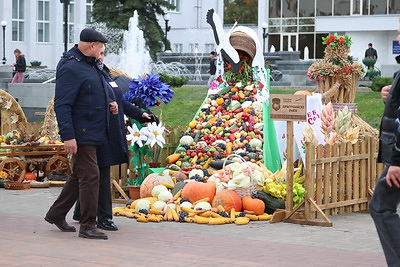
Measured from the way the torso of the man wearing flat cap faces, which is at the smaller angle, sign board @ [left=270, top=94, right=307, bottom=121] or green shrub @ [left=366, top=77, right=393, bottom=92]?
the sign board

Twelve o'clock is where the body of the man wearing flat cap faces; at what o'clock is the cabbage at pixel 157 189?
The cabbage is roughly at 10 o'clock from the man wearing flat cap.

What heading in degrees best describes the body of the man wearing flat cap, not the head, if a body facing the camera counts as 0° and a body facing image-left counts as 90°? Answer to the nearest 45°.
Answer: approximately 270°

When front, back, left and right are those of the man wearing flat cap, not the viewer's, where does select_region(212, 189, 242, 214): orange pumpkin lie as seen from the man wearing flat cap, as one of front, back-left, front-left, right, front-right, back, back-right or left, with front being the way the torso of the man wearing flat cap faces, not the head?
front-left

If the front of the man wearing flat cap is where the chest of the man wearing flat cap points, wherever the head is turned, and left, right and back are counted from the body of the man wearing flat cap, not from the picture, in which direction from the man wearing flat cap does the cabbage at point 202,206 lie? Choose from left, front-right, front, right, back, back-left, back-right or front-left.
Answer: front-left

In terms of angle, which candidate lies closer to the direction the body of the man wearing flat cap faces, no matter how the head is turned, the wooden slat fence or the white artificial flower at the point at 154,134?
the wooden slat fence

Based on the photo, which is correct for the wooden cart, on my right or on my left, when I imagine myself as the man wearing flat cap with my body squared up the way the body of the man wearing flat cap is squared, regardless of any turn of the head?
on my left

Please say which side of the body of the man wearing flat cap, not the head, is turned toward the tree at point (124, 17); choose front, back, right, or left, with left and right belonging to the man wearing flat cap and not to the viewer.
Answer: left

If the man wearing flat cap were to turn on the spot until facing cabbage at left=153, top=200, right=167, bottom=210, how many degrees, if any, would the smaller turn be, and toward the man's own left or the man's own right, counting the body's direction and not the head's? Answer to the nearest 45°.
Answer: approximately 45° to the man's own left

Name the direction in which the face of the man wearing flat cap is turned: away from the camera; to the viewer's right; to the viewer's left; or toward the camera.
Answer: to the viewer's right

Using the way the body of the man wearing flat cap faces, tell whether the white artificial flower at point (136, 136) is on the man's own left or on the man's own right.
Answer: on the man's own left

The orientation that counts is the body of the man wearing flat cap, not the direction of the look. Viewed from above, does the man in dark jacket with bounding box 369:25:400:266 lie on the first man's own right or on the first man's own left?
on the first man's own right

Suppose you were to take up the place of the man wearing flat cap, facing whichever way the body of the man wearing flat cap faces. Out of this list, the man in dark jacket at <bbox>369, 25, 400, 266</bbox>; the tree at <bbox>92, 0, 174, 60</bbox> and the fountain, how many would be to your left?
2

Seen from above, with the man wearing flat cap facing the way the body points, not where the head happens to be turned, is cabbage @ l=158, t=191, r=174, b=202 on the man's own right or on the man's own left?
on the man's own left

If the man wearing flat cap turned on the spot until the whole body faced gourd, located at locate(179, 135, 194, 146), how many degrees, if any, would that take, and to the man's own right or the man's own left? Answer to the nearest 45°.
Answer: approximately 45° to the man's own left

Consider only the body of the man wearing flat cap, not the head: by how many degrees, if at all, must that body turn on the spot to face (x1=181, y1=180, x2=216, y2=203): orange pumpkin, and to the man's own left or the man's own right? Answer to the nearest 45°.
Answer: approximately 45° to the man's own left

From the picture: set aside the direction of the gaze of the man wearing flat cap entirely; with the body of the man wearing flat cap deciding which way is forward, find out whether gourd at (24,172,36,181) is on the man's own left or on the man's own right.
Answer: on the man's own left
